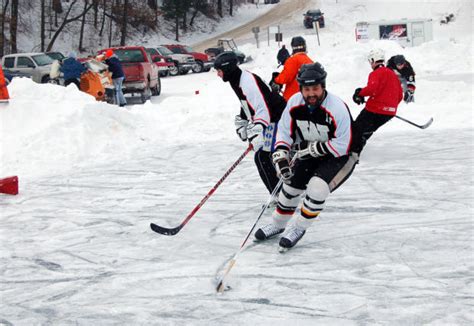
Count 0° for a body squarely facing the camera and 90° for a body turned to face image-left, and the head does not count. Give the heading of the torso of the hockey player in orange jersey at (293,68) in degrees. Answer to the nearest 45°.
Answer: approximately 135°

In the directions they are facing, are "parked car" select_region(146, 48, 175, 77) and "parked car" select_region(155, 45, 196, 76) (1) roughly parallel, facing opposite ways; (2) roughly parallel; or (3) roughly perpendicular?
roughly parallel

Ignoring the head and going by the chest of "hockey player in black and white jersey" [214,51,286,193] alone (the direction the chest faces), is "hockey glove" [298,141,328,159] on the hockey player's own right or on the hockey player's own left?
on the hockey player's own left

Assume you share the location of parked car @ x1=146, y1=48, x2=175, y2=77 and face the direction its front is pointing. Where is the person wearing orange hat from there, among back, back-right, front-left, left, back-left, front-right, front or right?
front-right

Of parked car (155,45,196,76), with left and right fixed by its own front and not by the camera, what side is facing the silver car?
right

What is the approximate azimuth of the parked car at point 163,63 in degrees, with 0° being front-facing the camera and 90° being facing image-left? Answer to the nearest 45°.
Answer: approximately 315°

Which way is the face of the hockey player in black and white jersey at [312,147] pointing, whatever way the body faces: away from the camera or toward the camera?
toward the camera

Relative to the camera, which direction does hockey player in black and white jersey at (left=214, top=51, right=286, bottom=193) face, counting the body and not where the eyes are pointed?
to the viewer's left

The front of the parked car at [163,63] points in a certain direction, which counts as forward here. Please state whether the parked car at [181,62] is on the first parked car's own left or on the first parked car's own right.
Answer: on the first parked car's own left

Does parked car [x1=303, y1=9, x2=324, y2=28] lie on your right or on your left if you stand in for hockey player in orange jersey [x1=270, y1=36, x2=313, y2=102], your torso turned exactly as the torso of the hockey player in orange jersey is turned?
on your right

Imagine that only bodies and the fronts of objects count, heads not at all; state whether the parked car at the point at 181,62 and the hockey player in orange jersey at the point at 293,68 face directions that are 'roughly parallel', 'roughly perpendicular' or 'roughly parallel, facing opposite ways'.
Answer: roughly parallel, facing opposite ways
